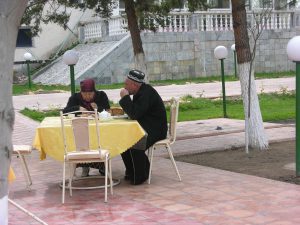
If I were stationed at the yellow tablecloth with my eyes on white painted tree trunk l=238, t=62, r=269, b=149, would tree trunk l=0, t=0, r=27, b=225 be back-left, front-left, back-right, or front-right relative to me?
back-right

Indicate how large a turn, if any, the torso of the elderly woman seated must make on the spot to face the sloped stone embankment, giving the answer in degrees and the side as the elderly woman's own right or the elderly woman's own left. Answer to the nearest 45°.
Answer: approximately 180°

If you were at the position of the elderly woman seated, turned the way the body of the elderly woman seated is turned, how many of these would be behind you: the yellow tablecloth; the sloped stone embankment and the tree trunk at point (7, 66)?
1

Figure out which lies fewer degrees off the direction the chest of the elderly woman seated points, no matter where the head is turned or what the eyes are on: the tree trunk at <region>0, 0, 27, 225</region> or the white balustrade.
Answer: the tree trunk

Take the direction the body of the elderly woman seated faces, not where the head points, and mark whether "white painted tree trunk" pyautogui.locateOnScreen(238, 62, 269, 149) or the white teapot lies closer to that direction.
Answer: the white teapot

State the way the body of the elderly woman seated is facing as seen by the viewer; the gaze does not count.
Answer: toward the camera

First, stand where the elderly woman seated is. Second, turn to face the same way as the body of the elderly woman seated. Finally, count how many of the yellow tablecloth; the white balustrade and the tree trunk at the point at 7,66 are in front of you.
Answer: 2

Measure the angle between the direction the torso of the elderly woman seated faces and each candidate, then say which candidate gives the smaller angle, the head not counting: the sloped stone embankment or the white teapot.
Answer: the white teapot

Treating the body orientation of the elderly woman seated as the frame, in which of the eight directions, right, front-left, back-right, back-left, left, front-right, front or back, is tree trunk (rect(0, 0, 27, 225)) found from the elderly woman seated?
front

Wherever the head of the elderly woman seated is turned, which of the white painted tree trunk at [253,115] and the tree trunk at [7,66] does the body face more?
the tree trunk

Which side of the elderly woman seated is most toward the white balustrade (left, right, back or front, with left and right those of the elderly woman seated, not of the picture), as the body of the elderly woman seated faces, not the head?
back

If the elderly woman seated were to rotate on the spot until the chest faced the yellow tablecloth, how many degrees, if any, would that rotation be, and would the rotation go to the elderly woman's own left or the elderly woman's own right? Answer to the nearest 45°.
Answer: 0° — they already face it

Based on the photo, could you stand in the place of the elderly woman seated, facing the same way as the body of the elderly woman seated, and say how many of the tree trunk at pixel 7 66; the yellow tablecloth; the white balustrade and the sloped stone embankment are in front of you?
2

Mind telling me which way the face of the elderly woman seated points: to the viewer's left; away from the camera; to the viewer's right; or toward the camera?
toward the camera

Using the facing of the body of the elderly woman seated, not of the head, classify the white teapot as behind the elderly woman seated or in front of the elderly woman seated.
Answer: in front

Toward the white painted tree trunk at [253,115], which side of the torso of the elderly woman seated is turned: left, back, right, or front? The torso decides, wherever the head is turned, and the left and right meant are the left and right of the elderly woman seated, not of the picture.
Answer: left

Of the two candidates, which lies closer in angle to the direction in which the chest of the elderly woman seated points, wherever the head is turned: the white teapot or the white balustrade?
the white teapot
